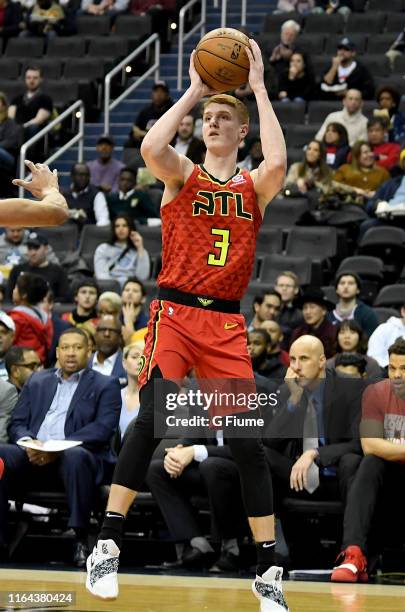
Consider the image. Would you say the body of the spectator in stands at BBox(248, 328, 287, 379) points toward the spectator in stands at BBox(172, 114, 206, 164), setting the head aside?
no

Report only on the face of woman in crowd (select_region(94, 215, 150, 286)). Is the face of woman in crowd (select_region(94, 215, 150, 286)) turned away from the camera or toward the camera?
toward the camera

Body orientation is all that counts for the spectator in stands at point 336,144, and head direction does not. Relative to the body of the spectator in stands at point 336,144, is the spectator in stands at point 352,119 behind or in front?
behind

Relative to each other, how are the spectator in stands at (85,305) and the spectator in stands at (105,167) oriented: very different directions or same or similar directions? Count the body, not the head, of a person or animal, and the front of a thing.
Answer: same or similar directions

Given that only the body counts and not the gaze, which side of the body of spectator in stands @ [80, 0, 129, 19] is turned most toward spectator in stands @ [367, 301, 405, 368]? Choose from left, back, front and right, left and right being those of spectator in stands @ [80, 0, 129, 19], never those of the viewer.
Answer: front

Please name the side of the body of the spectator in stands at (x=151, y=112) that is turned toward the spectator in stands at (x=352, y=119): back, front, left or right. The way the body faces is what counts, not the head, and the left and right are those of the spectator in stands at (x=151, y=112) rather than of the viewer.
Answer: left

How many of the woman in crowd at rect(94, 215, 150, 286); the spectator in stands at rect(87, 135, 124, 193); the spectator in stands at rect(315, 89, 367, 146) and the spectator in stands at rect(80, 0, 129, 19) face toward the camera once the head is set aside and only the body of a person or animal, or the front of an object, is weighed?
4

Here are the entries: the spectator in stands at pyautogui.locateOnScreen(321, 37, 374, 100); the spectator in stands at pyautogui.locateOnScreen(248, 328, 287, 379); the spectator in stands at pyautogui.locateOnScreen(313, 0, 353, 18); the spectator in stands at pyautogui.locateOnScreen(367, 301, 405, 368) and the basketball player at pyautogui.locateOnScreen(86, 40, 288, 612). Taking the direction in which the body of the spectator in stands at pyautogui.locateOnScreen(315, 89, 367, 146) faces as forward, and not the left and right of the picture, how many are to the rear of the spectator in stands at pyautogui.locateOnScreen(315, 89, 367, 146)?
2

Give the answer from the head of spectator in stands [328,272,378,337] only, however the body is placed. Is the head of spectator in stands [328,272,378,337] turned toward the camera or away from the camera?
toward the camera

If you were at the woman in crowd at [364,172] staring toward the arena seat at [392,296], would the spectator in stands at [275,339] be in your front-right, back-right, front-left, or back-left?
front-right

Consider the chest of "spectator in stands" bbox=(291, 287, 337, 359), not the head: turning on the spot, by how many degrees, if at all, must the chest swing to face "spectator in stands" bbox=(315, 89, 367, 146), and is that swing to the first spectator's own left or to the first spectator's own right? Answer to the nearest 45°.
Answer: approximately 135° to the first spectator's own right

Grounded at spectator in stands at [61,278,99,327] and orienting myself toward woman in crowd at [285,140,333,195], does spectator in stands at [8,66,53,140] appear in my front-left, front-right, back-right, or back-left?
front-left

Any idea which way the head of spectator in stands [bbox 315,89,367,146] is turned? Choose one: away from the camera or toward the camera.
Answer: toward the camera

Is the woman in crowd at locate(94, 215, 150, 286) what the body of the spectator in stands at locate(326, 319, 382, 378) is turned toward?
no

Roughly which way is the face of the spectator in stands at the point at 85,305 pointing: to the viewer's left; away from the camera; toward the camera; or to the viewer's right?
toward the camera

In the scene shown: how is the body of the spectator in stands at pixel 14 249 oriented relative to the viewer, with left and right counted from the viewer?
facing the viewer

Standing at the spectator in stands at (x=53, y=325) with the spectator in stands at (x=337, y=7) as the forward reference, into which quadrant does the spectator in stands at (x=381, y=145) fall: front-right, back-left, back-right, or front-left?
front-right

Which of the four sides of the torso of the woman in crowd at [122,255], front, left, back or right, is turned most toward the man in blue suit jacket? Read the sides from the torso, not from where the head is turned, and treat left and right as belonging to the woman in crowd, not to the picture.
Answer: front
